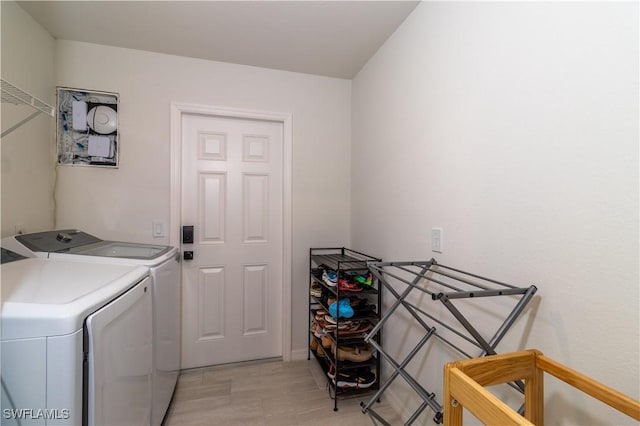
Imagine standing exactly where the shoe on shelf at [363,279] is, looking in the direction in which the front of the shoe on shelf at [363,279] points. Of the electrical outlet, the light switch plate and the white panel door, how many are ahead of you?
2

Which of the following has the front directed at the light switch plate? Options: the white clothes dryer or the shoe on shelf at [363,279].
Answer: the shoe on shelf

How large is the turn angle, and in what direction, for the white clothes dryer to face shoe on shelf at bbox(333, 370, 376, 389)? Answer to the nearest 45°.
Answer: approximately 45° to its left

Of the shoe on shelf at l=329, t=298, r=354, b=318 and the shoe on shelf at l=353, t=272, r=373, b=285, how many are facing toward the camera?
0

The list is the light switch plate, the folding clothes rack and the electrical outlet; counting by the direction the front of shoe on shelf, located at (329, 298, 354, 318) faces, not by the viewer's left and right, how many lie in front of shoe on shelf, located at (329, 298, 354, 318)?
1

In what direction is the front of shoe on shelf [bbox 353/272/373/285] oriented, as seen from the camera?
facing to the left of the viewer

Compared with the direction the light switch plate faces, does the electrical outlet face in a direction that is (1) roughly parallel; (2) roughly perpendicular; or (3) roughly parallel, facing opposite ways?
roughly perpendicular

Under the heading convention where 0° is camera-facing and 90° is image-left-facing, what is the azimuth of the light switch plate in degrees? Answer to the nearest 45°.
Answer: approximately 0°

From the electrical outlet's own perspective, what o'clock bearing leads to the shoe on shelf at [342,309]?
The shoe on shelf is roughly at 2 o'clock from the electrical outlet.

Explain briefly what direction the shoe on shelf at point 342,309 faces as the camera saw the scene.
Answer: facing to the left of the viewer

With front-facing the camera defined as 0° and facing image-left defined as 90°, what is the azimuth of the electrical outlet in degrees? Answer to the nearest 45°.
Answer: approximately 45°

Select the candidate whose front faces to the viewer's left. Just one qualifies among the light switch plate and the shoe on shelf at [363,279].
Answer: the shoe on shelf

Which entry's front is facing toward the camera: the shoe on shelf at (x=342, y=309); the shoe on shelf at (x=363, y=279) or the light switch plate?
the light switch plate

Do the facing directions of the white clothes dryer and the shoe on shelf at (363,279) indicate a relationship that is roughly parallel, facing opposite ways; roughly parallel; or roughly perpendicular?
roughly parallel, facing opposite ways
